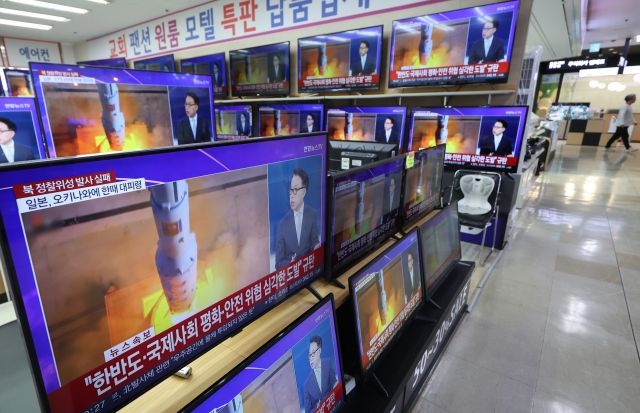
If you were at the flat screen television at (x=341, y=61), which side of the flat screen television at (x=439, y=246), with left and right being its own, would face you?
back

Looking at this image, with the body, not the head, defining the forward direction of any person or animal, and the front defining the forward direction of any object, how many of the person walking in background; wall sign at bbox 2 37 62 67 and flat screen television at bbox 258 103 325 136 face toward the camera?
2

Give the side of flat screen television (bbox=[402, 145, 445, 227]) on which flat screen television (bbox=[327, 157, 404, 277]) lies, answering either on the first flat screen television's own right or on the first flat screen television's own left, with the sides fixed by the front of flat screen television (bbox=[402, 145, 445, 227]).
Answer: on the first flat screen television's own right

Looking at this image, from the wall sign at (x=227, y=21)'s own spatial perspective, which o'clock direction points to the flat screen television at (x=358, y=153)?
The flat screen television is roughly at 10 o'clock from the wall sign.

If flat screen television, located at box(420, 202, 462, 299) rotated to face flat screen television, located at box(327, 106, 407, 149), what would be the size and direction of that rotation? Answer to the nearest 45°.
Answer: approximately 180°

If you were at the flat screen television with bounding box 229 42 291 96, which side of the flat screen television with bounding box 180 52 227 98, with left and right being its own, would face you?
left

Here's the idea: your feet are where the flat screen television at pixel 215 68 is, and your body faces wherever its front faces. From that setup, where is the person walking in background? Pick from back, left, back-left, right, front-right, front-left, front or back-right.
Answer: back-left

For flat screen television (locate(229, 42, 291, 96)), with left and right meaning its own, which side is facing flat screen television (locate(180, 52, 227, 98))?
right

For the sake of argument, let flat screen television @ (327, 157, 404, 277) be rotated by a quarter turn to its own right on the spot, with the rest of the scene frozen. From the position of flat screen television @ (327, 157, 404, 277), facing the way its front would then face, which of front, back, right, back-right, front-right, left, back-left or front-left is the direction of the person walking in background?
back

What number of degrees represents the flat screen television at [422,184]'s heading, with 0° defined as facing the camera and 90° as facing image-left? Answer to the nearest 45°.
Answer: approximately 315°

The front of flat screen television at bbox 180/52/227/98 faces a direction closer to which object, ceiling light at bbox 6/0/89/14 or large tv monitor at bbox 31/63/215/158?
the large tv monitor

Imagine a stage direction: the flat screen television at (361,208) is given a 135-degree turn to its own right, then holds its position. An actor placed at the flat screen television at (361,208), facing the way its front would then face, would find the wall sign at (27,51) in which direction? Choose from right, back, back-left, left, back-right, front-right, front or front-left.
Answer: front-right

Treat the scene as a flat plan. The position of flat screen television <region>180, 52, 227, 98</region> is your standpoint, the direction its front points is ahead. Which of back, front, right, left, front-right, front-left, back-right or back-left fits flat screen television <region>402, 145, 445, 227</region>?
front-left

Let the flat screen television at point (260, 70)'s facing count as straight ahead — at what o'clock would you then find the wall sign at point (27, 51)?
The wall sign is roughly at 3 o'clock from the flat screen television.
